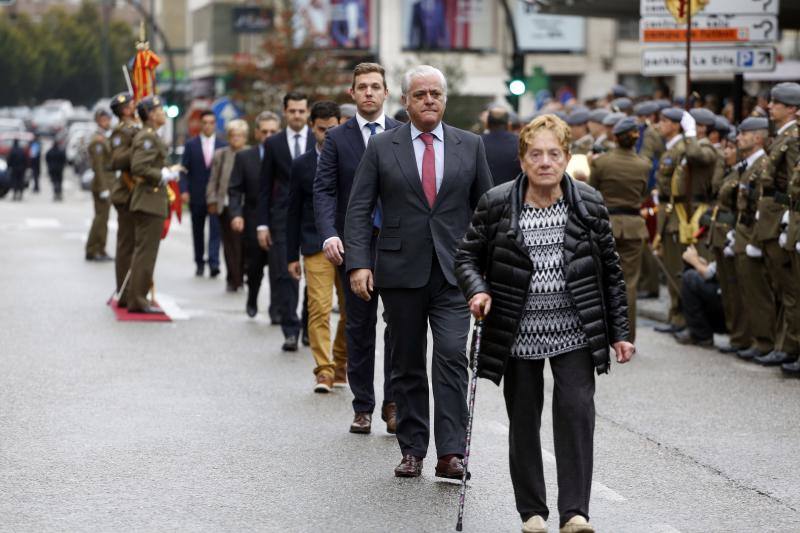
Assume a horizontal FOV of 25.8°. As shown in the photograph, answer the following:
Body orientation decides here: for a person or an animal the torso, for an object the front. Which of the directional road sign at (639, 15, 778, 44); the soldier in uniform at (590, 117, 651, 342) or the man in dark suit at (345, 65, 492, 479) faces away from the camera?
the soldier in uniform

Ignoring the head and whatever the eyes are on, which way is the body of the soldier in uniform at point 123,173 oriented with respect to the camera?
to the viewer's right

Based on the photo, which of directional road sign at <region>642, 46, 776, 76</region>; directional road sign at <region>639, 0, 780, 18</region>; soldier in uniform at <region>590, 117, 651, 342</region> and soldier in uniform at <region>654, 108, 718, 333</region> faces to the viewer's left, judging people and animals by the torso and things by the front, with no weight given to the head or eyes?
soldier in uniform at <region>654, 108, 718, 333</region>

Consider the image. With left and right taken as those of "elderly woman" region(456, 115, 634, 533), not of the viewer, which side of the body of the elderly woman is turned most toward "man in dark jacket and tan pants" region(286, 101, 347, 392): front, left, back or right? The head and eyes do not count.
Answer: back

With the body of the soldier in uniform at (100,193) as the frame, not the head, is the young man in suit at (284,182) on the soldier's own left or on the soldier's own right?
on the soldier's own right

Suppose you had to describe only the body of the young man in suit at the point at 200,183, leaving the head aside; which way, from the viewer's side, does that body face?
toward the camera

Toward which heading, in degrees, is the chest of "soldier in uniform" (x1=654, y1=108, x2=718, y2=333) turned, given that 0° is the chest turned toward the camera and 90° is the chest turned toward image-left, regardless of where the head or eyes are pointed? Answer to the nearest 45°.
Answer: approximately 90°

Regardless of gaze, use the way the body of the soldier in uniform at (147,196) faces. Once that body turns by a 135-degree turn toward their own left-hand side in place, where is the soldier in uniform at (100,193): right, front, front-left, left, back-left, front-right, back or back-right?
front-right

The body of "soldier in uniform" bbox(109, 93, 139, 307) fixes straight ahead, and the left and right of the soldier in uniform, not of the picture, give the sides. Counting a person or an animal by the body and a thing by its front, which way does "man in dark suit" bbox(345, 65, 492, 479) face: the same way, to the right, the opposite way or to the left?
to the right

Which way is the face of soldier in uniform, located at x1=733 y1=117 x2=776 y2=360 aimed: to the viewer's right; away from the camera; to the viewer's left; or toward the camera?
to the viewer's left

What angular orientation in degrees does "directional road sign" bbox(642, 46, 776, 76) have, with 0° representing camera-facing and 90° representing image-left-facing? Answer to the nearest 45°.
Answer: approximately 0°

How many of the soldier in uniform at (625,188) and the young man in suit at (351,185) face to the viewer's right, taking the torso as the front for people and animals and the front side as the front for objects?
0

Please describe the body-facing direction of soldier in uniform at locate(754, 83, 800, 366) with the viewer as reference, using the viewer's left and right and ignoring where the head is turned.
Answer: facing to the left of the viewer

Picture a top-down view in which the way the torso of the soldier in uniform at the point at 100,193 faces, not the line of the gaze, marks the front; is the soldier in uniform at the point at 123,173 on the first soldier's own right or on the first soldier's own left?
on the first soldier's own right

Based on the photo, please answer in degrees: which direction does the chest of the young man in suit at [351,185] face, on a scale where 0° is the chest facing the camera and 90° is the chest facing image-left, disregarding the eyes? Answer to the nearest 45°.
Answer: approximately 0°

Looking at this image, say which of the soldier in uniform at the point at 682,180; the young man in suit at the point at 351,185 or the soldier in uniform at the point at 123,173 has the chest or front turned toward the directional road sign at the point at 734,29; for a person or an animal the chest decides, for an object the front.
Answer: the soldier in uniform at the point at 123,173
